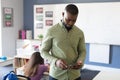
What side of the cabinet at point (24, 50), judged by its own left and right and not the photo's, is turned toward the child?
front

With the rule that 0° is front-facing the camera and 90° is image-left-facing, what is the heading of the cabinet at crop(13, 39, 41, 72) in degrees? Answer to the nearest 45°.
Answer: approximately 0°

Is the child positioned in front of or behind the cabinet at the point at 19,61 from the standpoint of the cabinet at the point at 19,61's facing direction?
in front

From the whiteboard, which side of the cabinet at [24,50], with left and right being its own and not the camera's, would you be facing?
left

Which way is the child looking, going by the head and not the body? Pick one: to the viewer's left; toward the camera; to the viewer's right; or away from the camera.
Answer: away from the camera

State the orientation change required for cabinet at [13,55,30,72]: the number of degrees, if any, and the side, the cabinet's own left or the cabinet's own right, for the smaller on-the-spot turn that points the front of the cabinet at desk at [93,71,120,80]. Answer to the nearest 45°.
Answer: approximately 90° to the cabinet's own left

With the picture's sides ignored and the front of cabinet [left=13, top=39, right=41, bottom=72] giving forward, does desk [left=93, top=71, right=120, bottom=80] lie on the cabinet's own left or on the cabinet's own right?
on the cabinet's own left

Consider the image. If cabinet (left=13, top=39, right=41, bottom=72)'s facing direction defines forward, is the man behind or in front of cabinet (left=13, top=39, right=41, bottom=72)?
in front

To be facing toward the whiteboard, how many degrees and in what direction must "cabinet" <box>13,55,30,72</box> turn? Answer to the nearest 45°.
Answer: approximately 90° to its left
